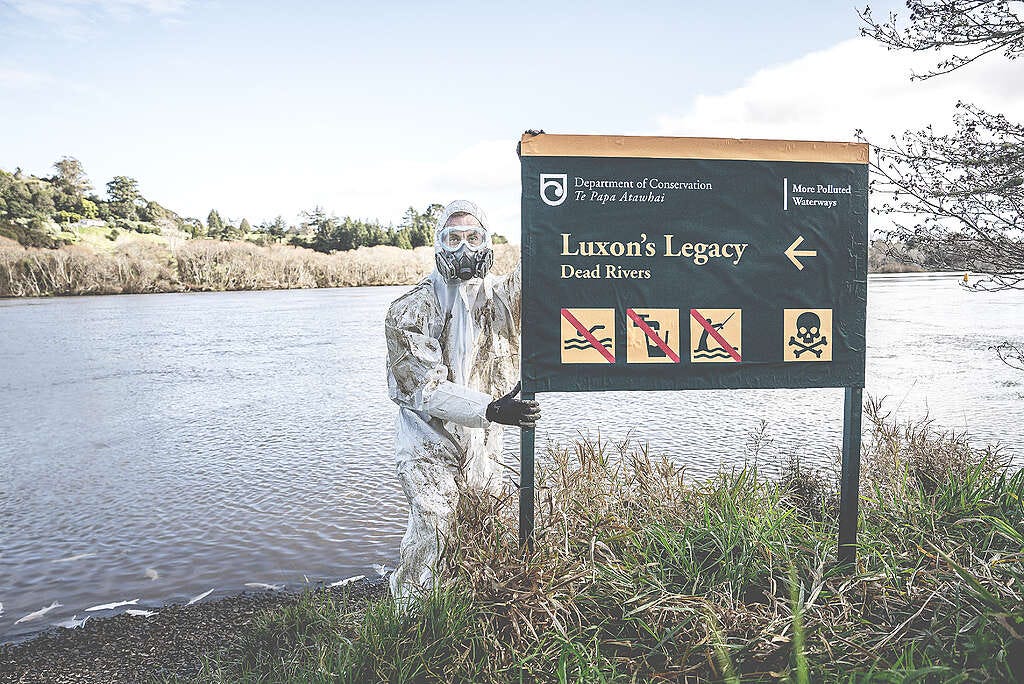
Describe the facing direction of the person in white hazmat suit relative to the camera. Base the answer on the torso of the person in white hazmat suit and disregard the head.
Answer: toward the camera

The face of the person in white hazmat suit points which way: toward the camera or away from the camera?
toward the camera
